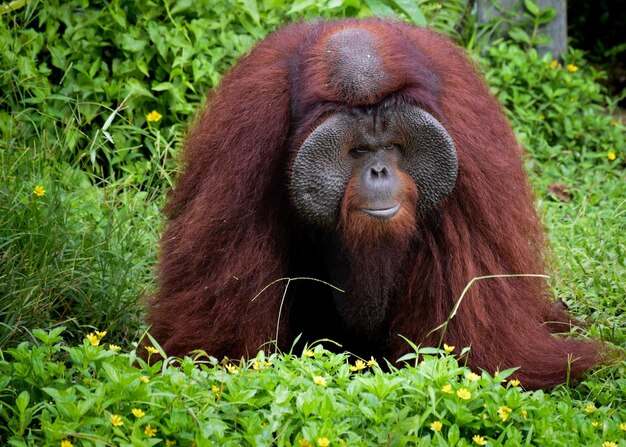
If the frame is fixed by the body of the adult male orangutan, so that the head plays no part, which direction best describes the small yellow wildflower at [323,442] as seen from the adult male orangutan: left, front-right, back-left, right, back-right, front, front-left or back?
front

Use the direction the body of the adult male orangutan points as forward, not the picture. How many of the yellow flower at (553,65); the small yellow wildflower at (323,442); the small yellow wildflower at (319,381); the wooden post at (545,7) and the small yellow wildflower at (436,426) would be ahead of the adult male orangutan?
3

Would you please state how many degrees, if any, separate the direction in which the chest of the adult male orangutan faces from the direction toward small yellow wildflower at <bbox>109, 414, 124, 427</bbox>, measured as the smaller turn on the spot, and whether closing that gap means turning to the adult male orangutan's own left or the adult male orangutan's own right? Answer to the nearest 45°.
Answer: approximately 45° to the adult male orangutan's own right

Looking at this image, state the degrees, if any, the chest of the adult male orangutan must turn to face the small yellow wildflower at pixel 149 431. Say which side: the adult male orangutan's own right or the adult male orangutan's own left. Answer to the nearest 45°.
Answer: approximately 45° to the adult male orangutan's own right

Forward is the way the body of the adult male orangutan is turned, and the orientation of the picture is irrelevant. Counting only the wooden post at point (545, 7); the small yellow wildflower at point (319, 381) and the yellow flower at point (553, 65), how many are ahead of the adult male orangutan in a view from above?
1

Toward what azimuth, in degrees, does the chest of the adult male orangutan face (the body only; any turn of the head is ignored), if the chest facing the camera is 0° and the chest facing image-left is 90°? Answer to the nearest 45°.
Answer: approximately 0°

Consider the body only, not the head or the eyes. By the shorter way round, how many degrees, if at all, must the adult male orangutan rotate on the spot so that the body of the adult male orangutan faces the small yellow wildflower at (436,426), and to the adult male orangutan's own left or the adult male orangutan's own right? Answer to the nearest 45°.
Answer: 0° — it already faces it

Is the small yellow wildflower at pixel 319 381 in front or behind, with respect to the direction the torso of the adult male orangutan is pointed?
in front

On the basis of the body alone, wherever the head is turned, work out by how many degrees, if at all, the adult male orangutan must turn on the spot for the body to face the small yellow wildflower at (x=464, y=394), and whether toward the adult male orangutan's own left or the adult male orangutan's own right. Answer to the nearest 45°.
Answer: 0° — it already faces it

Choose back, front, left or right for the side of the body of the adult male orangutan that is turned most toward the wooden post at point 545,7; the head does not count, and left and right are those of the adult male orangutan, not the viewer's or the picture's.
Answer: back

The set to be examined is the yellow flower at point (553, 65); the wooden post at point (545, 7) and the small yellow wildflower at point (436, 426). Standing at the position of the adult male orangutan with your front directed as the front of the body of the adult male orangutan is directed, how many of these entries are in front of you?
1

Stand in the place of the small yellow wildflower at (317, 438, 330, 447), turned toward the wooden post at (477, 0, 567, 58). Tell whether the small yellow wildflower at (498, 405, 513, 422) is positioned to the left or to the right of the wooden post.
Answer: right

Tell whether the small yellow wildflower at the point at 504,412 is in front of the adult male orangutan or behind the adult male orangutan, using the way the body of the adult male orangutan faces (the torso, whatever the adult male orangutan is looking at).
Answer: in front

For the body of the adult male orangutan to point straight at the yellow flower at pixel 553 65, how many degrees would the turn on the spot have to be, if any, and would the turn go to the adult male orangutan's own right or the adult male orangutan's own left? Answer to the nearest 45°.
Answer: approximately 180°
